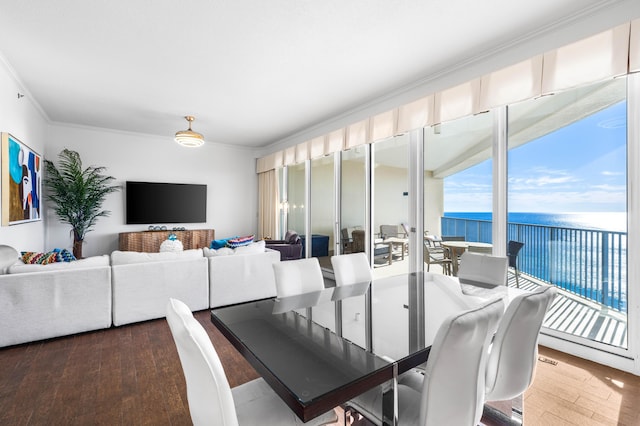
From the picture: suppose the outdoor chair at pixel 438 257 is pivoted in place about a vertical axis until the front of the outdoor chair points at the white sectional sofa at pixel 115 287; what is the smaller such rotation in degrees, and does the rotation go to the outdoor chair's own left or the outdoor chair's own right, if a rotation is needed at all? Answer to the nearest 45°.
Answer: approximately 135° to the outdoor chair's own right

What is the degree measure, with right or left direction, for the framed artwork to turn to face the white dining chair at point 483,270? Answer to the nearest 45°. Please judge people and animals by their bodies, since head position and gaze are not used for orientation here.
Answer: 0° — it already faces it

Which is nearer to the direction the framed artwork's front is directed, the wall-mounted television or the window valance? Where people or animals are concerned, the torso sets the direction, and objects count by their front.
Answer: the window valance

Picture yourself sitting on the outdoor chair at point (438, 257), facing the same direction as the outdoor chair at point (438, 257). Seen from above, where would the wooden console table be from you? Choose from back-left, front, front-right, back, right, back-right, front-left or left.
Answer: back

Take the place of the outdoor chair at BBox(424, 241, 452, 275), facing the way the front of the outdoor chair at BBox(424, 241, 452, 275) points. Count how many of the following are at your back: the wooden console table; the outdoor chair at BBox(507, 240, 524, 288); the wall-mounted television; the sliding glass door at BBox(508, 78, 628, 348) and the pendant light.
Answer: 3

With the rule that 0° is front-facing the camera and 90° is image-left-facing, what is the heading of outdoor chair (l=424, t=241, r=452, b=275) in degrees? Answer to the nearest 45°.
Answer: approximately 270°

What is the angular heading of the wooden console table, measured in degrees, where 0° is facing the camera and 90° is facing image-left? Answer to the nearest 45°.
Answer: approximately 0°

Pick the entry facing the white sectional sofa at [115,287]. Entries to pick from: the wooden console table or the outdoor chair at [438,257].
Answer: the wooden console table

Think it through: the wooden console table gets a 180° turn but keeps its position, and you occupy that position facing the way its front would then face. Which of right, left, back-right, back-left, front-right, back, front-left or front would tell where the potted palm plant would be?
left

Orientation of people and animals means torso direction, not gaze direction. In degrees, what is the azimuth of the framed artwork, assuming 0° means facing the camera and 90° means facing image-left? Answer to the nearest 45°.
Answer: approximately 315°

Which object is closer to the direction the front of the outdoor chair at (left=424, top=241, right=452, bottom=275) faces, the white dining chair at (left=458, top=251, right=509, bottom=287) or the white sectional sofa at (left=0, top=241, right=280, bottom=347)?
the white dining chair

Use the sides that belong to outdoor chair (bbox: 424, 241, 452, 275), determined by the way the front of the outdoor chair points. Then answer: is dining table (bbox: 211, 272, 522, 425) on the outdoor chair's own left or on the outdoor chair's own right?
on the outdoor chair's own right
